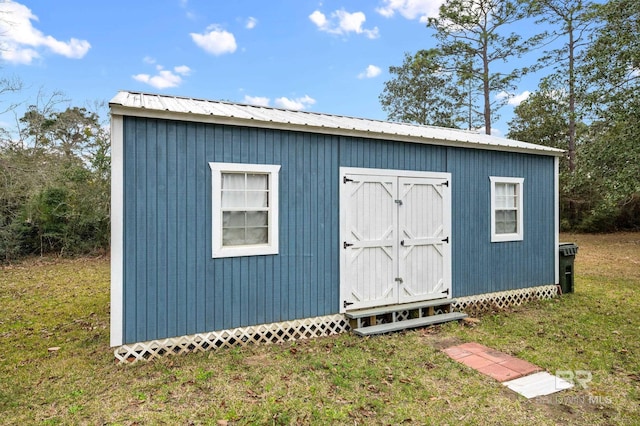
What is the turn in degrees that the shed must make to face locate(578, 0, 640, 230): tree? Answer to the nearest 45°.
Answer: approximately 90° to its left

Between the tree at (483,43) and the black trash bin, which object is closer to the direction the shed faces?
the black trash bin

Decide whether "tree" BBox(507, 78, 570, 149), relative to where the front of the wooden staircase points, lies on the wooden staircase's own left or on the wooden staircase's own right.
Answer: on the wooden staircase's own left

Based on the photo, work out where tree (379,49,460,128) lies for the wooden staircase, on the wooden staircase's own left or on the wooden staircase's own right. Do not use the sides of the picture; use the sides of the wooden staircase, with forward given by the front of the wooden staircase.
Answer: on the wooden staircase's own left

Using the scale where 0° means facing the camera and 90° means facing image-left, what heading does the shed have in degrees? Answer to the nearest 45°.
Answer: approximately 315°

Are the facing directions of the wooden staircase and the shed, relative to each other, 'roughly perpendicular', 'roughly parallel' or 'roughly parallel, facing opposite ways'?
roughly parallel

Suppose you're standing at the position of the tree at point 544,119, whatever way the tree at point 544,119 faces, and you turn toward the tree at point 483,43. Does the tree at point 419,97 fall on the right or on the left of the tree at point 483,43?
right

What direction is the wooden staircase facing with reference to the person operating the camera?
facing the viewer and to the right of the viewer

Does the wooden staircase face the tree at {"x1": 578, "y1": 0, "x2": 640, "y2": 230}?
no

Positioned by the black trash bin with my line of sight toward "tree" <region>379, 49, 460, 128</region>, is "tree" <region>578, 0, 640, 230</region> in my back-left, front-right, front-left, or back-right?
front-right

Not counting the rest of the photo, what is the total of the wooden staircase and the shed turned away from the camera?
0

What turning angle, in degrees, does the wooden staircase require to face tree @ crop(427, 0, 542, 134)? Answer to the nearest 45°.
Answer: approximately 135° to its left

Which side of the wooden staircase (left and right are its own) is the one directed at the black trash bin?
left

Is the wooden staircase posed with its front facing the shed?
no
